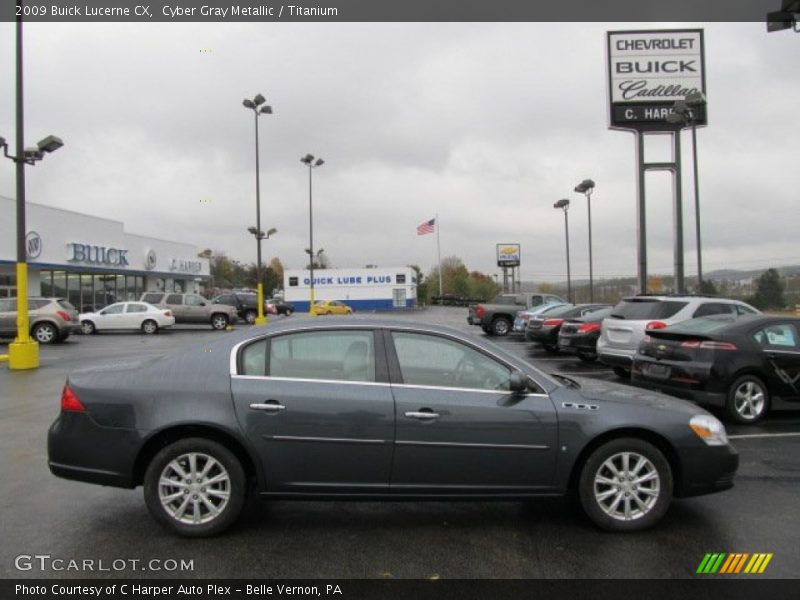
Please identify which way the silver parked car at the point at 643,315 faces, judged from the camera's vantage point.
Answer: facing away from the viewer and to the right of the viewer

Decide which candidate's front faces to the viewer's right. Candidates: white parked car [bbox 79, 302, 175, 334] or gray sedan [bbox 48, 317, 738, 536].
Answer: the gray sedan

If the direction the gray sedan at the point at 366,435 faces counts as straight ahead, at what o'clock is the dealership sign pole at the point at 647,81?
The dealership sign pole is roughly at 10 o'clock from the gray sedan.

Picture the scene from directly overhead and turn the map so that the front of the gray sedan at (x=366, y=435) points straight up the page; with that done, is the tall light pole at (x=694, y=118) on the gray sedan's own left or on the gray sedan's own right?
on the gray sedan's own left

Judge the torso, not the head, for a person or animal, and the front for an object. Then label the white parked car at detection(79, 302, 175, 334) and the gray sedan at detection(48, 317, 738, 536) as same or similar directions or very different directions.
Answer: very different directions

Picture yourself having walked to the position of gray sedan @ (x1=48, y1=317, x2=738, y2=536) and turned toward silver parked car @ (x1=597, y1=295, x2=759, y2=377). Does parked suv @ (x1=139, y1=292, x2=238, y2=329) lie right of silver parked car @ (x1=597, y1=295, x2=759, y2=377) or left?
left

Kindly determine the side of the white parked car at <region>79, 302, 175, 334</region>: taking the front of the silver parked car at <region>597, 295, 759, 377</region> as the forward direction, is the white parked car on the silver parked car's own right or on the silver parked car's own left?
on the silver parked car's own left

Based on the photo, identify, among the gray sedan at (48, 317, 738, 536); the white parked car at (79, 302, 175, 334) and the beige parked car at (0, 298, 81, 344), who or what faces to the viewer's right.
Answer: the gray sedan

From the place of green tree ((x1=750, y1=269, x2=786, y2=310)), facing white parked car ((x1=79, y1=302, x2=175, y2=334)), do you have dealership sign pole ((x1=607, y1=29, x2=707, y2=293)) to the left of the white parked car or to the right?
left

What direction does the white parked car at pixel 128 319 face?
to the viewer's left

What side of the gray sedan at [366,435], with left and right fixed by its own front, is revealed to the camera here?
right

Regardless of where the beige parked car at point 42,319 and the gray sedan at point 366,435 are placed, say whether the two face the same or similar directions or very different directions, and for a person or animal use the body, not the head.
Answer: very different directions

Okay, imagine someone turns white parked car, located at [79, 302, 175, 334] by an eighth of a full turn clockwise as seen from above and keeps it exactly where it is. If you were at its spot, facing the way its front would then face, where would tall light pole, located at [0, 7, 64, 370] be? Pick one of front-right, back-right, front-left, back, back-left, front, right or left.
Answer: back-left
